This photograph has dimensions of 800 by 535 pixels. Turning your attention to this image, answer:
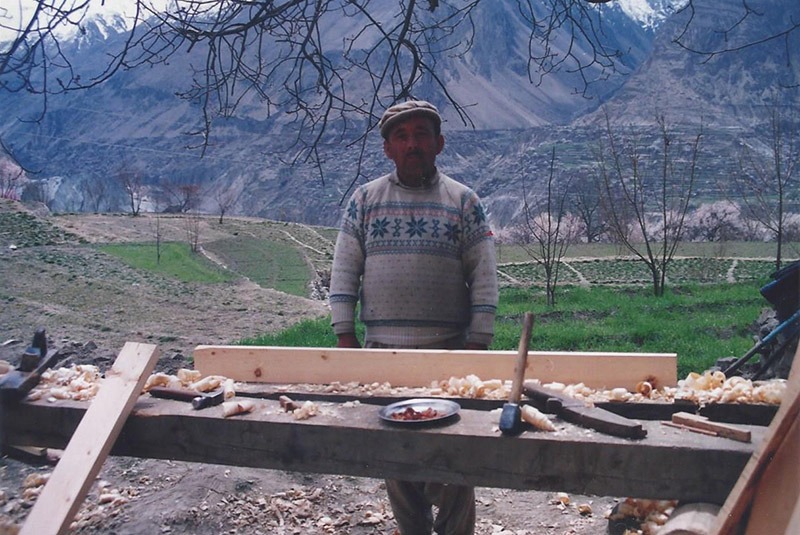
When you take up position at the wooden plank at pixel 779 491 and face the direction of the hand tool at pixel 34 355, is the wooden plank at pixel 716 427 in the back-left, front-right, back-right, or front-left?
front-right

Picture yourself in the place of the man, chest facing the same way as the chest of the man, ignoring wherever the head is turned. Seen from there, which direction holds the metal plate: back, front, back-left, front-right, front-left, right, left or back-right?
front

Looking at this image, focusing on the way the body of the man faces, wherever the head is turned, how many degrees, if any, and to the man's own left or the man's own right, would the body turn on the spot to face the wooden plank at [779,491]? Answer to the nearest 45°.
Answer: approximately 45° to the man's own left

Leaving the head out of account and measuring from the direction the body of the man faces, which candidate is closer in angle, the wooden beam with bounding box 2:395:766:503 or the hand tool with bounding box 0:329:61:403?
the wooden beam

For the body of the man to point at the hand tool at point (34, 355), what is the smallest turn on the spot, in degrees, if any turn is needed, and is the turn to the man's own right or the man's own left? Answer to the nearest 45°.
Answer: approximately 45° to the man's own right

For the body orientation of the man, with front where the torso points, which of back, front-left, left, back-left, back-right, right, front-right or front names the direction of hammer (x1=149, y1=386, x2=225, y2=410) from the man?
front-right

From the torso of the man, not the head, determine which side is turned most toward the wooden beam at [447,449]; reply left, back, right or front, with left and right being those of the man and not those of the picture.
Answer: front

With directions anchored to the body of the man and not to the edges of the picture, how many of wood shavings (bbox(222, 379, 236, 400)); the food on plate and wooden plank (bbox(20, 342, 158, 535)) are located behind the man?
0

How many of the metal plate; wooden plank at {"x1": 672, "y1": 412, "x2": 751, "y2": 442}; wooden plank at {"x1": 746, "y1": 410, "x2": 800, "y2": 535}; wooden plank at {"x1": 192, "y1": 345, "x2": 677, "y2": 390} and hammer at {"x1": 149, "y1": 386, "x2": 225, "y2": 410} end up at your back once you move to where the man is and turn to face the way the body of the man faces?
0

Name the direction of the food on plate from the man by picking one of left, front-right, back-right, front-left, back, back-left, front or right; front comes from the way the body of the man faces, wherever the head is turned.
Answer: front

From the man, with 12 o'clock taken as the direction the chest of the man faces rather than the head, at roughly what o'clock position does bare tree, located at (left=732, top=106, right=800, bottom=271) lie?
The bare tree is roughly at 7 o'clock from the man.

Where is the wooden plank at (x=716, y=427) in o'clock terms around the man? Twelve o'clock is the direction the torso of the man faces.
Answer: The wooden plank is roughly at 11 o'clock from the man.

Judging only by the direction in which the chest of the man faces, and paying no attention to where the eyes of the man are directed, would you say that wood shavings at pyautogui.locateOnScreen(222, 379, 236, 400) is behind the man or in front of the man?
in front

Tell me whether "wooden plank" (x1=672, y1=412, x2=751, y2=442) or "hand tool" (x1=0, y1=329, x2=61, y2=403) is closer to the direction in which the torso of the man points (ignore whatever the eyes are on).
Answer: the wooden plank

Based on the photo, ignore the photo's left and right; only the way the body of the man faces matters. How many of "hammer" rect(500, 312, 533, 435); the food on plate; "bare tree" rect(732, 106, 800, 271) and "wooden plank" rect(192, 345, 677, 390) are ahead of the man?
3

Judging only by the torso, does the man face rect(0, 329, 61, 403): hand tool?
no

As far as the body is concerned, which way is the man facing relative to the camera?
toward the camera

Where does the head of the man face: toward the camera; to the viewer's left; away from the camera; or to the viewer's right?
toward the camera

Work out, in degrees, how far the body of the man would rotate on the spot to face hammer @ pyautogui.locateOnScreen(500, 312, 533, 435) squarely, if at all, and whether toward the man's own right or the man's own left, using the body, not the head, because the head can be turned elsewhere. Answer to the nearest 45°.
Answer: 0° — they already face it

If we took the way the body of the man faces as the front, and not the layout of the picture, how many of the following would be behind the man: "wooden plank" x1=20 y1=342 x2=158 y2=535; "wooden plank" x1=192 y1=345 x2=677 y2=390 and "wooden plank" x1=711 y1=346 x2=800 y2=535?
0

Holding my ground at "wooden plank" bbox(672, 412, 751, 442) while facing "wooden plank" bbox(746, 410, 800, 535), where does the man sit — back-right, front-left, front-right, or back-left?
back-right
